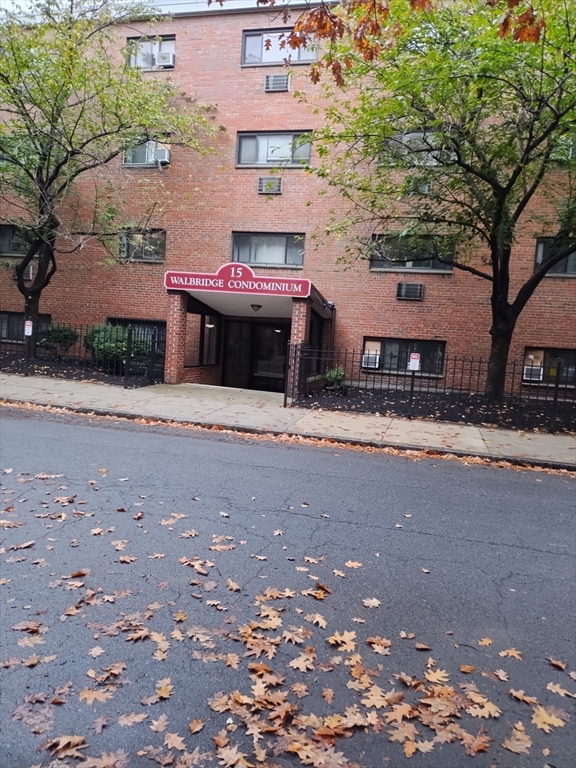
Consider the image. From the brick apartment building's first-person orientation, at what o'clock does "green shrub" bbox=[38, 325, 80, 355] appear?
The green shrub is roughly at 3 o'clock from the brick apartment building.

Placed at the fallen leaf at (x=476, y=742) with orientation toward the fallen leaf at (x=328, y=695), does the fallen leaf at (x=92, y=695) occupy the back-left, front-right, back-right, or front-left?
front-left

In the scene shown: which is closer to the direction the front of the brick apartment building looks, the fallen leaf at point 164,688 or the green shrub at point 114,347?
the fallen leaf

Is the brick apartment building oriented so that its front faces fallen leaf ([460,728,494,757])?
yes

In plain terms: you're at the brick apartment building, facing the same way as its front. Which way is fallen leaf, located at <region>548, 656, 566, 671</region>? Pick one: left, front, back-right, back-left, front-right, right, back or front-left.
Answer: front

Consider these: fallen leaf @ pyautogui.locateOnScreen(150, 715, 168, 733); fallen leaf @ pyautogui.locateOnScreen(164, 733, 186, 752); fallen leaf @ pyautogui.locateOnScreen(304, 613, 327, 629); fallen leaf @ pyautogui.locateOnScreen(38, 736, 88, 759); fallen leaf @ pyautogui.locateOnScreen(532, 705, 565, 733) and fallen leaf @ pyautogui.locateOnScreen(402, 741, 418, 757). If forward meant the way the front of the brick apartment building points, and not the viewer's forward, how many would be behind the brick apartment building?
0

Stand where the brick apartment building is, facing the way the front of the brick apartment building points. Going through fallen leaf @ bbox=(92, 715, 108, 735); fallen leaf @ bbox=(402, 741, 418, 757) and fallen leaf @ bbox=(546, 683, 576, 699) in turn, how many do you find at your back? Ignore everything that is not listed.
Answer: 0

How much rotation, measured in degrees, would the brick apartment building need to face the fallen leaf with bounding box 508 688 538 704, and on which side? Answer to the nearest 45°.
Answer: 0° — it already faces it

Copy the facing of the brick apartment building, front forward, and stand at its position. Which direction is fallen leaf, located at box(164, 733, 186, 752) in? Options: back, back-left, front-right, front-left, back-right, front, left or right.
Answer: front

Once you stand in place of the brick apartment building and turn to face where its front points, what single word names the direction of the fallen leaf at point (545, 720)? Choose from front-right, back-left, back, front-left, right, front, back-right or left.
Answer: front

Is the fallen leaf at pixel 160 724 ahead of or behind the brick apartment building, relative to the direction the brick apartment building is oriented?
ahead

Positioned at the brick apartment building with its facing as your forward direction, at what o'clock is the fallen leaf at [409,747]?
The fallen leaf is roughly at 12 o'clock from the brick apartment building.

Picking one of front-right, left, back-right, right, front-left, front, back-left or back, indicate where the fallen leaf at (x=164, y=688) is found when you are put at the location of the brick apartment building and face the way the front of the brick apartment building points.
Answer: front

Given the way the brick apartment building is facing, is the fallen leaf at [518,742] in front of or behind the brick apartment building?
in front

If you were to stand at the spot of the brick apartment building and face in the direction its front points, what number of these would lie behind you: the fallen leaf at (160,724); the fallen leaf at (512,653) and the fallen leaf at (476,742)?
0

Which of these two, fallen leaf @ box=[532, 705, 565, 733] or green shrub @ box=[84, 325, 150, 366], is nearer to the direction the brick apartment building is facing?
the fallen leaf

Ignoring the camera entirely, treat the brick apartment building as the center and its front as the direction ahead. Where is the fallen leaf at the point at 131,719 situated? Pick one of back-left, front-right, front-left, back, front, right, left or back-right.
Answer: front

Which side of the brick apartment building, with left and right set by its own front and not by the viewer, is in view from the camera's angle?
front

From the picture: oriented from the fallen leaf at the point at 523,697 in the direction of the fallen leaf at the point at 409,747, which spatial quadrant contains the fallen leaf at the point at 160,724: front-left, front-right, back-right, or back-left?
front-right

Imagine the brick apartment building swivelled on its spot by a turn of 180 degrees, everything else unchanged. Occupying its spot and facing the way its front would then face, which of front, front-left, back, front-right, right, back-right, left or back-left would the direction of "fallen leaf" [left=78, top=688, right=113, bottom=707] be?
back

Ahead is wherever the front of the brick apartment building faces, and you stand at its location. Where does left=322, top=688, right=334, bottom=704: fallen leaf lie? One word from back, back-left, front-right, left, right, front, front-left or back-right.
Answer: front

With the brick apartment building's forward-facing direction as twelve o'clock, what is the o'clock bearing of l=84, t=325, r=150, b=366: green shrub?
The green shrub is roughly at 2 o'clock from the brick apartment building.
